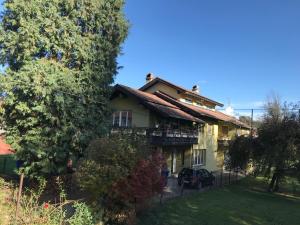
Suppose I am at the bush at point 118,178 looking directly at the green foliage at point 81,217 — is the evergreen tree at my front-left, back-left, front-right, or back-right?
back-right
